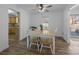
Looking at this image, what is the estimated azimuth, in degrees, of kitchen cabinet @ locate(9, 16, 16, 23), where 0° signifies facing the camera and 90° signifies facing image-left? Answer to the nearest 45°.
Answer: approximately 0°

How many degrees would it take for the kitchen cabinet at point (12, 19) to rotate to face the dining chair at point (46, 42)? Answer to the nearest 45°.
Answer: approximately 90° to its left

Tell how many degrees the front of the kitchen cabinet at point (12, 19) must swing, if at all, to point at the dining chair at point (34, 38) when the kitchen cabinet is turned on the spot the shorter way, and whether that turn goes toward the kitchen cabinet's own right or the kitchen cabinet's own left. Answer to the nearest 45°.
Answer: approximately 90° to the kitchen cabinet's own left
